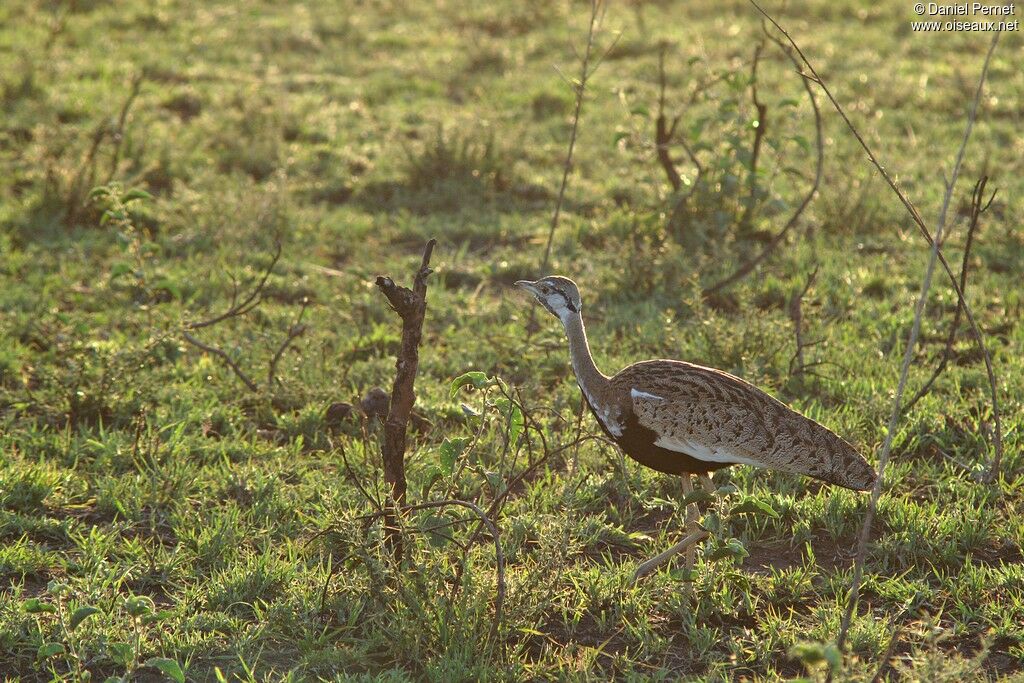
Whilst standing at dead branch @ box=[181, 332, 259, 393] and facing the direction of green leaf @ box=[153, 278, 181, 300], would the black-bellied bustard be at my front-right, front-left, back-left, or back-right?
back-right

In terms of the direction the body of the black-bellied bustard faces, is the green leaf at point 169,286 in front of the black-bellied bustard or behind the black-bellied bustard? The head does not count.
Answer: in front

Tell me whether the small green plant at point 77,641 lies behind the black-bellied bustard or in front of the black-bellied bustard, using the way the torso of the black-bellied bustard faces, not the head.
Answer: in front

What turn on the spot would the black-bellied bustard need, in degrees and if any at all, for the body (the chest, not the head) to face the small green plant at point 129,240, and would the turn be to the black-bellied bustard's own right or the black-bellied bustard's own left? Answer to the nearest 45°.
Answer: approximately 45° to the black-bellied bustard's own right

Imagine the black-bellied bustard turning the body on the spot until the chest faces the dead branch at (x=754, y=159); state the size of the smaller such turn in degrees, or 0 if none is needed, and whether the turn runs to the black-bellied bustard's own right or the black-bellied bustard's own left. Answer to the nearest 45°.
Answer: approximately 90° to the black-bellied bustard's own right

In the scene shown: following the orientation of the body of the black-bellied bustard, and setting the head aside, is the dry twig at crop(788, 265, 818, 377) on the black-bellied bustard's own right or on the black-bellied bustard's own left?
on the black-bellied bustard's own right

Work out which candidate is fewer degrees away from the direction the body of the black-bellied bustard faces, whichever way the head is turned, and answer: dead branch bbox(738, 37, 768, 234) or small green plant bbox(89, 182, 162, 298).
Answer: the small green plant

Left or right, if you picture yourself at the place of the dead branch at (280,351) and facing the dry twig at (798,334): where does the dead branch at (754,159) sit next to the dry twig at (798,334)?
left

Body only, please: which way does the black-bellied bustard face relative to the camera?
to the viewer's left
